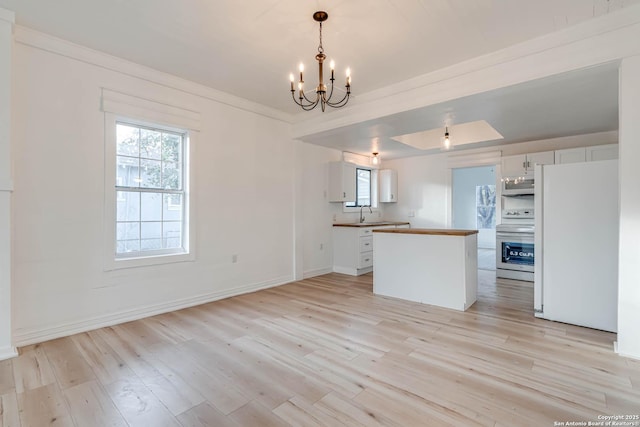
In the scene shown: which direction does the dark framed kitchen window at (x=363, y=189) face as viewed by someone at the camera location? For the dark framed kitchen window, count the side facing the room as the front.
facing the viewer and to the right of the viewer

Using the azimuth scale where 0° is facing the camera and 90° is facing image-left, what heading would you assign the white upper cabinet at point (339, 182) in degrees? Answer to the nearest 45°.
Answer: approximately 315°

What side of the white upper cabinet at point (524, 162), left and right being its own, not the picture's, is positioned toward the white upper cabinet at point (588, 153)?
left

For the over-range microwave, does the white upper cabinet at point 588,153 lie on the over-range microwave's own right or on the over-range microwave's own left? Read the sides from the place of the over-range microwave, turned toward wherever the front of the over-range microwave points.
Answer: on the over-range microwave's own left

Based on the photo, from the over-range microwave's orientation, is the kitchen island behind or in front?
in front

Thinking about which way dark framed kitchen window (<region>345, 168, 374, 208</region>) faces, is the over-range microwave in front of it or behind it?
in front

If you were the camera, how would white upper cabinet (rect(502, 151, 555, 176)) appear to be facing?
facing the viewer

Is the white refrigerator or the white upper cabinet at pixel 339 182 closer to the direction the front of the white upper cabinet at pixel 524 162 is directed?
the white refrigerator

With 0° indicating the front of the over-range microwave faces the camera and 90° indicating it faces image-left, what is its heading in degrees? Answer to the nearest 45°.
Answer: approximately 0°
